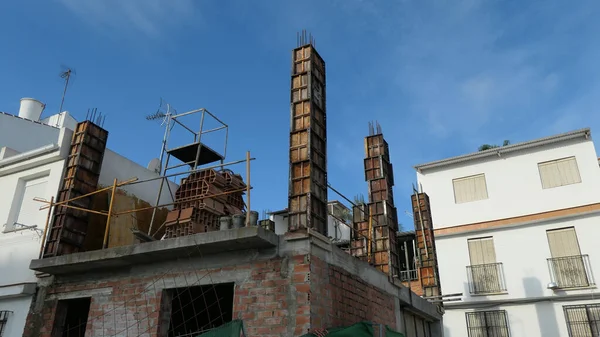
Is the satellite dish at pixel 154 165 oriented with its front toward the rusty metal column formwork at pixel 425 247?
no

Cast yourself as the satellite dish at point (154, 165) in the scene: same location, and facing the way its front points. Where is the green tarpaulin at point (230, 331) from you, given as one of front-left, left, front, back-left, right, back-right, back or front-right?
front-left

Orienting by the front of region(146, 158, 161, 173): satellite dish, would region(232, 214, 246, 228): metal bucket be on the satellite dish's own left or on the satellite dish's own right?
on the satellite dish's own left

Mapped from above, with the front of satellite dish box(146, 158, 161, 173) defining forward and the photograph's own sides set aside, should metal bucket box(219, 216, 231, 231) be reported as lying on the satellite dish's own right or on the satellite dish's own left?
on the satellite dish's own left

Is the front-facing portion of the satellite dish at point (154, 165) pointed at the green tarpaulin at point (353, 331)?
no

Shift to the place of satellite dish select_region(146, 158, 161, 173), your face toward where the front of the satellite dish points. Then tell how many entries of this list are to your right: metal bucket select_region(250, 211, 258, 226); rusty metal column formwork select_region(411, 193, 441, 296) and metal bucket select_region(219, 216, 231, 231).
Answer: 0

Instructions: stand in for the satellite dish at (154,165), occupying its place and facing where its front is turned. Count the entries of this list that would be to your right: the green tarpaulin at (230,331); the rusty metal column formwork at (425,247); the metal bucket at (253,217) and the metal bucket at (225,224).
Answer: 0

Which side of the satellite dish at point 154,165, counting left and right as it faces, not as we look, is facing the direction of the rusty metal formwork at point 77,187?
front
